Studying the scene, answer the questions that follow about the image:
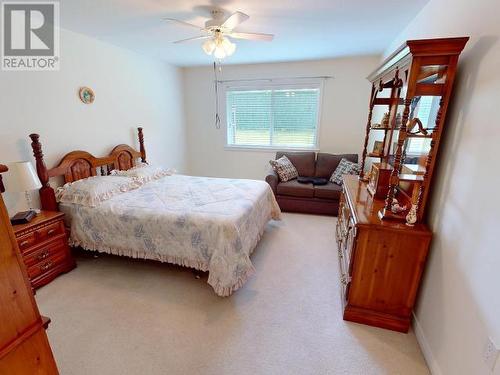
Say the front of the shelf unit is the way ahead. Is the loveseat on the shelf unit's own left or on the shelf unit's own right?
on the shelf unit's own right

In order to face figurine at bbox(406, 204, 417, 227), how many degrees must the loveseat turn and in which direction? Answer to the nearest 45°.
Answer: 0° — it already faces it

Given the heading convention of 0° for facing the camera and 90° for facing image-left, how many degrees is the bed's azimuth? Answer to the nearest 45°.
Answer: approximately 315°

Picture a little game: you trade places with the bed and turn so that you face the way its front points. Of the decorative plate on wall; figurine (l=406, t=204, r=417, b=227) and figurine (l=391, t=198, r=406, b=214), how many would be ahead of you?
2

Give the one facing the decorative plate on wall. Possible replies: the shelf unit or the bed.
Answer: the shelf unit

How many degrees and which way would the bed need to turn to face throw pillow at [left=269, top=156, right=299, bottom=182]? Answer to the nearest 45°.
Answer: approximately 90° to its left

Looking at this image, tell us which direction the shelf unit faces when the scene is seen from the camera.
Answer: facing to the left of the viewer

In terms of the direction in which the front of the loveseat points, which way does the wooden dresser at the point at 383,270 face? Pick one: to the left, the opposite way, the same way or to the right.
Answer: to the right
